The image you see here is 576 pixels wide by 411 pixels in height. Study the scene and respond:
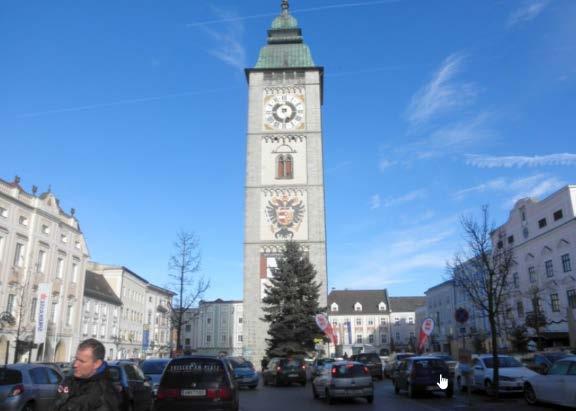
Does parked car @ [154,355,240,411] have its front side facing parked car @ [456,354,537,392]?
no

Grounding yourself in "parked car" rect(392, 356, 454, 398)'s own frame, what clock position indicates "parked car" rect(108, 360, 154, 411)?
"parked car" rect(108, 360, 154, 411) is roughly at 9 o'clock from "parked car" rect(392, 356, 454, 398).

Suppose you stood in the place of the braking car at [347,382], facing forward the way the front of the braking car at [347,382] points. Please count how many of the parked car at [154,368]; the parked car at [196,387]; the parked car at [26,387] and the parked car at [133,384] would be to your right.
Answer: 0

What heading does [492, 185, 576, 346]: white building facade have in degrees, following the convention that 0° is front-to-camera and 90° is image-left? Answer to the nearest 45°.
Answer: approximately 45°

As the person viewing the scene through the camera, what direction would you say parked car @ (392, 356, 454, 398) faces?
facing away from the viewer and to the left of the viewer

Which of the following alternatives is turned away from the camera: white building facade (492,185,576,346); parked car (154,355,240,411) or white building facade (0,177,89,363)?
the parked car

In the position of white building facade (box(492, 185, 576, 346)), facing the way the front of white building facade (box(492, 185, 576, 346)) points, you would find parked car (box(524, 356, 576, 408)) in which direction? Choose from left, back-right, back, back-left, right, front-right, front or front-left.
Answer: front-left

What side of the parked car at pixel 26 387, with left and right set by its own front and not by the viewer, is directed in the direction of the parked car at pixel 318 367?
front

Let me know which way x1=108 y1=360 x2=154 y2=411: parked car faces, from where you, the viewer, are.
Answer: facing away from the viewer and to the right of the viewer

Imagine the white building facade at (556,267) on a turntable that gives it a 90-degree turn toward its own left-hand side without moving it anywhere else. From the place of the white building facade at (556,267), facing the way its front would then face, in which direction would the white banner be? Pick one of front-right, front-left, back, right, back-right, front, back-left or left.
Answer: right

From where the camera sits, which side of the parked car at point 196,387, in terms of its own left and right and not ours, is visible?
back

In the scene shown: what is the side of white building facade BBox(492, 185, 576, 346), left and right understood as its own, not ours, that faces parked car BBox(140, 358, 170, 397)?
front

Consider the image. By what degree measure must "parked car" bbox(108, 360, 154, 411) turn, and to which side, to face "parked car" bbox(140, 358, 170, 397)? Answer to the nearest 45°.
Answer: approximately 45° to its left

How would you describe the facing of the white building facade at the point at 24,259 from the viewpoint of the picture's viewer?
facing the viewer and to the right of the viewer

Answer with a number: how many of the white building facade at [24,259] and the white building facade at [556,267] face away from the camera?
0

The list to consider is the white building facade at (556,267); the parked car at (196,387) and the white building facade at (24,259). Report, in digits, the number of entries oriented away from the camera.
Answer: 1

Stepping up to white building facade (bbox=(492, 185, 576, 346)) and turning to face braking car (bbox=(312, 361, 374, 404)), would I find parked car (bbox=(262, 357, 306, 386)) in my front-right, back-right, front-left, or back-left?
front-right

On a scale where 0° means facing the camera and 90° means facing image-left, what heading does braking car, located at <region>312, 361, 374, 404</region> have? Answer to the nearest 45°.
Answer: approximately 135°

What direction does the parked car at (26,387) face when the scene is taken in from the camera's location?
facing away from the viewer and to the right of the viewer
